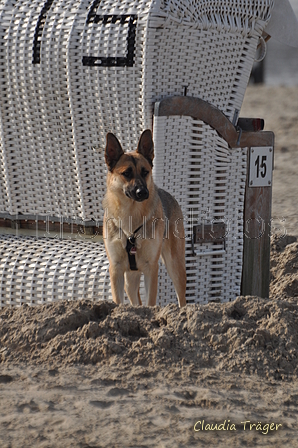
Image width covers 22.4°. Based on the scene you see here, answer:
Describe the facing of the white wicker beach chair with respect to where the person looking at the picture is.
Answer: facing away from the viewer and to the right of the viewer
